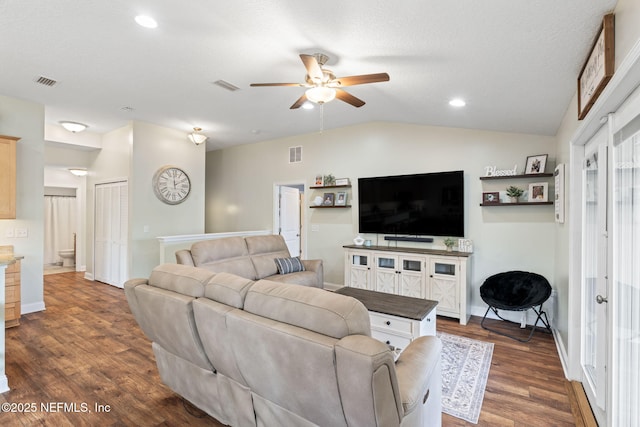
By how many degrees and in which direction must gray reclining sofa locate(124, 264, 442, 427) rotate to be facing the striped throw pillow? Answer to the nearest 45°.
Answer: approximately 45° to its left

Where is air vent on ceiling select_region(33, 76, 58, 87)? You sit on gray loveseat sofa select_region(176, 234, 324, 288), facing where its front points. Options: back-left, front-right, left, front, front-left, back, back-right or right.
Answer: back-right

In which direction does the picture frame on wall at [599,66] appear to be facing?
to the viewer's left

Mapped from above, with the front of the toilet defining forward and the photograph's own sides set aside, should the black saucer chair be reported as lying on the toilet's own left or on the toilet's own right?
on the toilet's own left

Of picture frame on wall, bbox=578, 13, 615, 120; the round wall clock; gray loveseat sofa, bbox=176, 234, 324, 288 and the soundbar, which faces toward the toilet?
the picture frame on wall

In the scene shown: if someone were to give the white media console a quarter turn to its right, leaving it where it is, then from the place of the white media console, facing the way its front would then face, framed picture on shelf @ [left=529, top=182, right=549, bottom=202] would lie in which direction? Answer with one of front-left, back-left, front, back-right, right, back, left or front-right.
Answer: back-right
